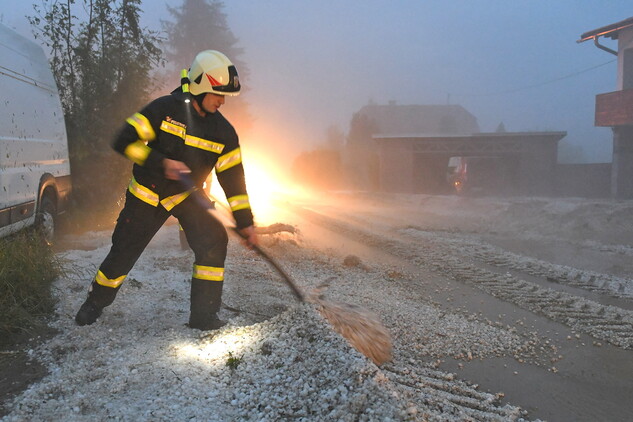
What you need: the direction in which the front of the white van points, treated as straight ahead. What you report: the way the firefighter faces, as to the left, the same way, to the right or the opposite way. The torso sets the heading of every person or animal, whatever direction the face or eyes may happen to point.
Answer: to the left

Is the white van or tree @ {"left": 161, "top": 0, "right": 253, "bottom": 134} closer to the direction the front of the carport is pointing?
the white van

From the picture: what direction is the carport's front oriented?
toward the camera

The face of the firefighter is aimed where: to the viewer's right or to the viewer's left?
to the viewer's right

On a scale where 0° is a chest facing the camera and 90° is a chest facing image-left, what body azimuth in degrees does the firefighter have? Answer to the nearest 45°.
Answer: approximately 315°

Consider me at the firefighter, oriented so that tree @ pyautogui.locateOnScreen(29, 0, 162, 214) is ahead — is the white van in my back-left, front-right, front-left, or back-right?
front-left

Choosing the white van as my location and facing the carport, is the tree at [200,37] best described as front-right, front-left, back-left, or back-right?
front-left

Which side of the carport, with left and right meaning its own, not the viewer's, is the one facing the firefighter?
front
